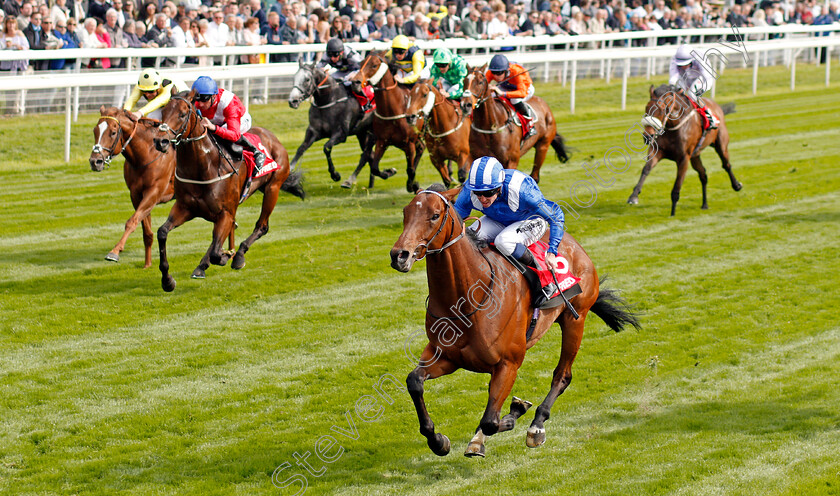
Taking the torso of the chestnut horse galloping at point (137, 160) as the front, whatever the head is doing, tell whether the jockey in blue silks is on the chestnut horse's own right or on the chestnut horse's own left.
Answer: on the chestnut horse's own left

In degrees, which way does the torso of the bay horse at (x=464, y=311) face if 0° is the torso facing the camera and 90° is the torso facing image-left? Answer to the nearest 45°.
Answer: approximately 45°

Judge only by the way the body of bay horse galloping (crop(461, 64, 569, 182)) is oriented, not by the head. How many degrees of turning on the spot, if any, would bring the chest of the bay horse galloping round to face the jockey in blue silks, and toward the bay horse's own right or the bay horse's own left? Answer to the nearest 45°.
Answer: approximately 45° to the bay horse's own left

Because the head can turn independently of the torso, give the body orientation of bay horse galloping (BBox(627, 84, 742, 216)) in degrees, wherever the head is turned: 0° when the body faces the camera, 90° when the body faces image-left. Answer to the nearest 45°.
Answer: approximately 45°

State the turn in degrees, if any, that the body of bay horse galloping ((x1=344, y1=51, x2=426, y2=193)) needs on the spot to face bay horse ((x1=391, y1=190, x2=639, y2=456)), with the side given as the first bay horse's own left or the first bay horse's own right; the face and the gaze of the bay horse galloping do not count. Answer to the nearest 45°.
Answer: approximately 45° to the first bay horse's own left

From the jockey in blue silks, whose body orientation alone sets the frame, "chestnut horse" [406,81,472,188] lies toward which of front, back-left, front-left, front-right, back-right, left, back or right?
back-right

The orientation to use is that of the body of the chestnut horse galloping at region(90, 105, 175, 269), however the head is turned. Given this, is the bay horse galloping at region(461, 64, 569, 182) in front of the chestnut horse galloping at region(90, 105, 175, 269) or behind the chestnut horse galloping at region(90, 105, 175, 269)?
behind

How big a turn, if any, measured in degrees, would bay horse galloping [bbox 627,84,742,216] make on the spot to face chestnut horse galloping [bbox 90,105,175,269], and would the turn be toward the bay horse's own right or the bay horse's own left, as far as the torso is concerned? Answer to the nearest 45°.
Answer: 0° — it already faces it

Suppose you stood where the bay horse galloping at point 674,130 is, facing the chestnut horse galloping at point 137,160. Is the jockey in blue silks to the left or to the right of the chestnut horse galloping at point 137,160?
left
